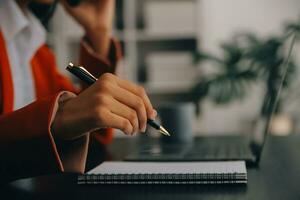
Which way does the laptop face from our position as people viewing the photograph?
facing to the left of the viewer
